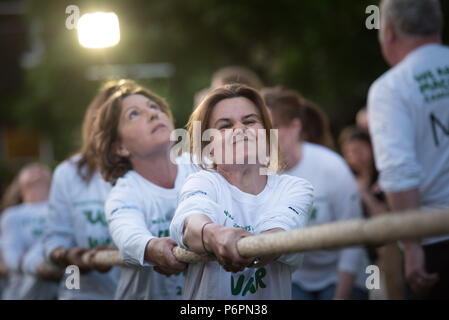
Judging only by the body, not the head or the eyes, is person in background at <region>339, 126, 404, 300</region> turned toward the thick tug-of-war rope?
yes

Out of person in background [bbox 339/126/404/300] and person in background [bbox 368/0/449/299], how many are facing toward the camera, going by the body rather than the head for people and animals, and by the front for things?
1

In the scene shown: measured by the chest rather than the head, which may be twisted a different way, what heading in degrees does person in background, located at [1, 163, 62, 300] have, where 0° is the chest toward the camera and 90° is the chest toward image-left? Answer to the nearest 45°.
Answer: approximately 315°

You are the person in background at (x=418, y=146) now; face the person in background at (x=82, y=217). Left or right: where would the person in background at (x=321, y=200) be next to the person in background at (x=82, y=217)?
right

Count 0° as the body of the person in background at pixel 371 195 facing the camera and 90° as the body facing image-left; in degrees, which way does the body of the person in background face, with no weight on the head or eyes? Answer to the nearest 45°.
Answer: approximately 0°
